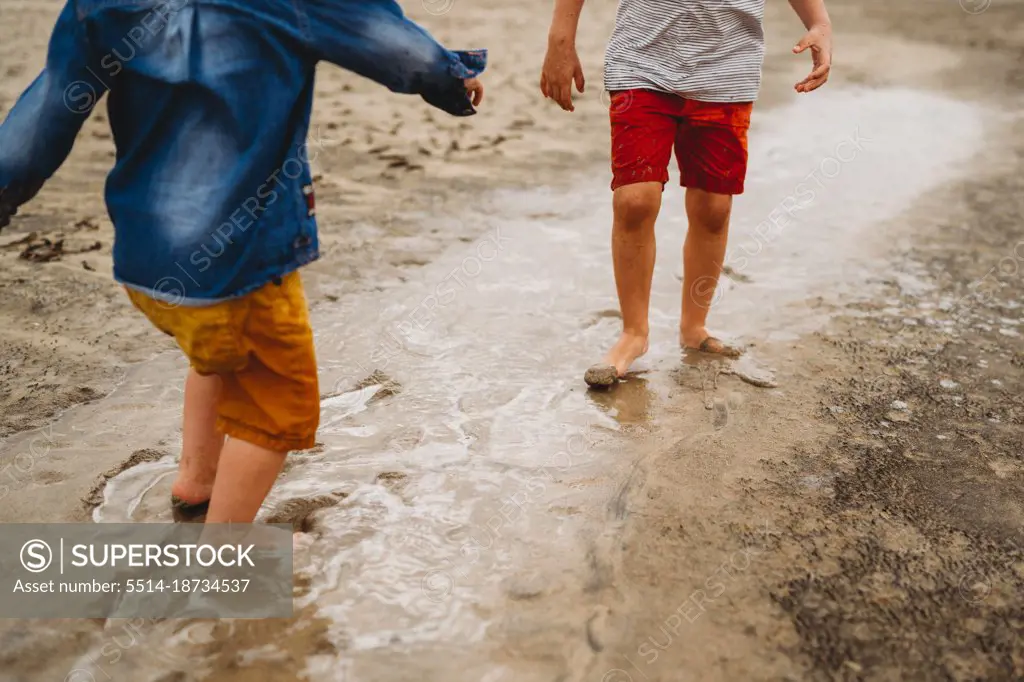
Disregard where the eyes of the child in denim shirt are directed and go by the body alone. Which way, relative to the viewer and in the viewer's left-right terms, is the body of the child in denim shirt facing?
facing away from the viewer and to the right of the viewer
